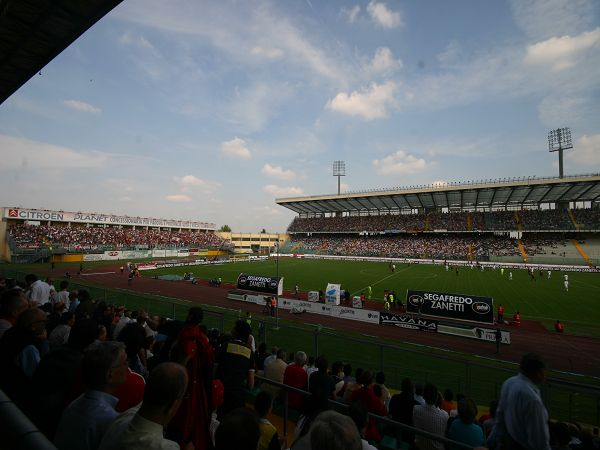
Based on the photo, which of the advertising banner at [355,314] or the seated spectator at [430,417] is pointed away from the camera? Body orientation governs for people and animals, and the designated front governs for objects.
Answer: the seated spectator

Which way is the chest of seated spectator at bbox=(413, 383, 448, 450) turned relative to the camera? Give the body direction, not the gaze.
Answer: away from the camera

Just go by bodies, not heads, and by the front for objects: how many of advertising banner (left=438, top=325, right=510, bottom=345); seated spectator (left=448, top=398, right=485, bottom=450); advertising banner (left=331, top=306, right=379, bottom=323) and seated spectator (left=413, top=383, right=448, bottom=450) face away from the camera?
2

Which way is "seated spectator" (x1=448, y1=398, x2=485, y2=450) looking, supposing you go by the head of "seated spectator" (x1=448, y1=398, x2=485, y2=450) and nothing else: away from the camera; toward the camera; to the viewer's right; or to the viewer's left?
away from the camera

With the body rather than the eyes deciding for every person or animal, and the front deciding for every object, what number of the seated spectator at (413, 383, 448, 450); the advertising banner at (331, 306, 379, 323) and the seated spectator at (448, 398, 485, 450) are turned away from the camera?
2

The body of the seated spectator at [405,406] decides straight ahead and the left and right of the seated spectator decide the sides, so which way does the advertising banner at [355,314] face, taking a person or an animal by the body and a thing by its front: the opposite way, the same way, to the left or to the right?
the opposite way

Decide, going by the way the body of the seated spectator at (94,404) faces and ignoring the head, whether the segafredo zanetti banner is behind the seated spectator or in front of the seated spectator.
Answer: in front

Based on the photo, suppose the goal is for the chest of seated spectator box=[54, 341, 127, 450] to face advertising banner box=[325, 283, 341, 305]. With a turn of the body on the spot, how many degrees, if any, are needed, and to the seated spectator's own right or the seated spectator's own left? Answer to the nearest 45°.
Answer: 0° — they already face it

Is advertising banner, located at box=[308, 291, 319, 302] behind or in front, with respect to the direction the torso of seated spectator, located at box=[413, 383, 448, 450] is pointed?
in front

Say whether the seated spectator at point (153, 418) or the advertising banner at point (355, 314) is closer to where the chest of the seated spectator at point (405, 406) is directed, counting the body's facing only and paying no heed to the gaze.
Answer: the advertising banner

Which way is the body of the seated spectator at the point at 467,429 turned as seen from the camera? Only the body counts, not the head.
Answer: away from the camera

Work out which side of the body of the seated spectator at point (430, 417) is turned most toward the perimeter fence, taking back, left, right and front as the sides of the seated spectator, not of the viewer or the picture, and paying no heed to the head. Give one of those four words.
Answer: front

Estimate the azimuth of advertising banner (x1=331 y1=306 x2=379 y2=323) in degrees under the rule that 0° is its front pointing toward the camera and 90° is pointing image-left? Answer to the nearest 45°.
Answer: approximately 45°

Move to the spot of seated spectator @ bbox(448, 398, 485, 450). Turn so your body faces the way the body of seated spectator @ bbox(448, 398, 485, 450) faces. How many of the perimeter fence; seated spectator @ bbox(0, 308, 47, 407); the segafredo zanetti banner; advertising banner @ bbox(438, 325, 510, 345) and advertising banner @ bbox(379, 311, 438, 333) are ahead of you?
4

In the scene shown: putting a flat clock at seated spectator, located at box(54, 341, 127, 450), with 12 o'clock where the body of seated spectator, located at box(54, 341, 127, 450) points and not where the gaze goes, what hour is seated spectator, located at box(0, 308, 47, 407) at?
seated spectator, located at box(0, 308, 47, 407) is roughly at 10 o'clock from seated spectator, located at box(54, 341, 127, 450).

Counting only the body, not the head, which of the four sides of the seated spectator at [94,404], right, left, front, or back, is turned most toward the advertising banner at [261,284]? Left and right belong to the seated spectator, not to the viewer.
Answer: front

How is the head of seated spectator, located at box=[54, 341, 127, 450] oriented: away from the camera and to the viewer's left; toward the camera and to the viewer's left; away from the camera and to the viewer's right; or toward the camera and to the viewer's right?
away from the camera and to the viewer's right

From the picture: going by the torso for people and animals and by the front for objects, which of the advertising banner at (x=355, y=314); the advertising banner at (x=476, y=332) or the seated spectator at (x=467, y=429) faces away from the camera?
the seated spectator

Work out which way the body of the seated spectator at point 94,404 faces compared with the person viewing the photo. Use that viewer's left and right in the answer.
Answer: facing away from the viewer and to the right of the viewer

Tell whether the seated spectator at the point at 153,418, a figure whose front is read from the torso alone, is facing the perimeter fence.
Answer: yes
